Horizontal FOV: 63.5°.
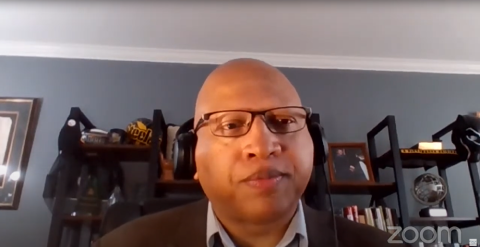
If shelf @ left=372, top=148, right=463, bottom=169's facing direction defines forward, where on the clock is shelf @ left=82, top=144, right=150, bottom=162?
shelf @ left=82, top=144, right=150, bottom=162 is roughly at 2 o'clock from shelf @ left=372, top=148, right=463, bottom=169.

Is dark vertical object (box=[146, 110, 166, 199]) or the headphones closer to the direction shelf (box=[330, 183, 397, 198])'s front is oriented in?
the headphones

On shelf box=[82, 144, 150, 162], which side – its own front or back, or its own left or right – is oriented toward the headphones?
front

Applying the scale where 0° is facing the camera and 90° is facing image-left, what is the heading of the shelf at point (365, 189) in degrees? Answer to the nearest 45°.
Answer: approximately 0°
